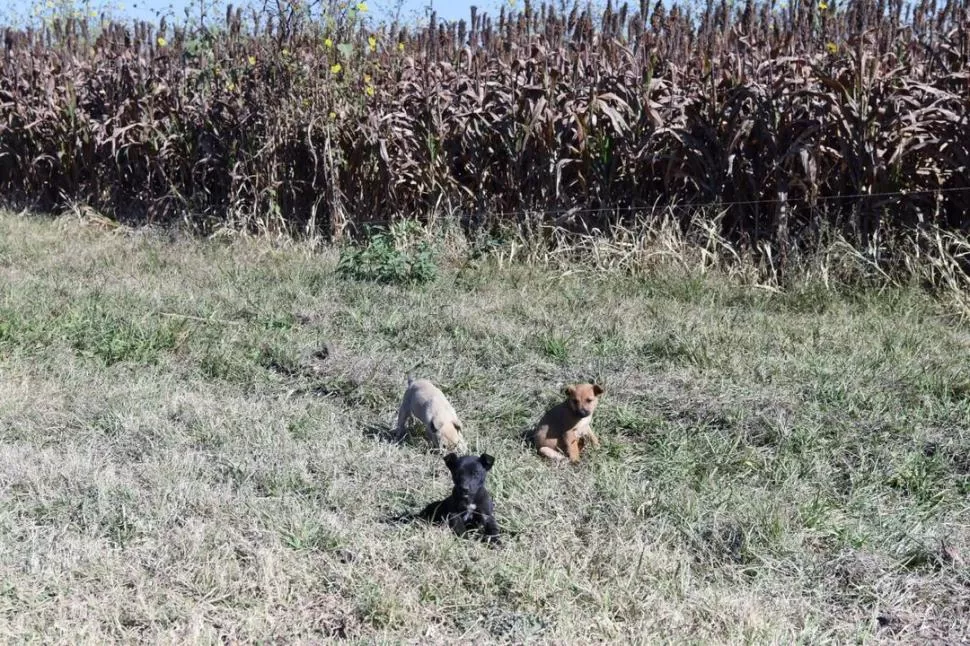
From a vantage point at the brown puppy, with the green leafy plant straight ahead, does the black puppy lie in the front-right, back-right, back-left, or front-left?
back-left

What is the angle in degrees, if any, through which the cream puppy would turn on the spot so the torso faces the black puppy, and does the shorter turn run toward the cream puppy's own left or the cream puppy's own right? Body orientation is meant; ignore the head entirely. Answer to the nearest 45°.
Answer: approximately 45° to the cream puppy's own right

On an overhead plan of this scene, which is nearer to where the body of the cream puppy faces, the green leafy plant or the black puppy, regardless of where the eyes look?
the black puppy

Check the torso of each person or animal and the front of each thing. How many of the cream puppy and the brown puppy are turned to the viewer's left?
0

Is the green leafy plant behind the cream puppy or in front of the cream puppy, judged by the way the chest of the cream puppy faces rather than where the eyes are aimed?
behind

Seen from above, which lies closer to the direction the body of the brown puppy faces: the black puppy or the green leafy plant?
the black puppy

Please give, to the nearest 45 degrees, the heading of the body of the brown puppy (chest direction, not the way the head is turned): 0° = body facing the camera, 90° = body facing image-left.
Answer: approximately 315°

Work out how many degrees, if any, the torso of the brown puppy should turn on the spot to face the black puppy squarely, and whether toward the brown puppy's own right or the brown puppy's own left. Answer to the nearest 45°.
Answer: approximately 45° to the brown puppy's own right

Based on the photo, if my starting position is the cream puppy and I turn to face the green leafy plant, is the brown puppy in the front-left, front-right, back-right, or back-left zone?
back-right

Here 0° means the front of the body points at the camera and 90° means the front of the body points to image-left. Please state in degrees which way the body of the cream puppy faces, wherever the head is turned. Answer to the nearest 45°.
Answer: approximately 315°
